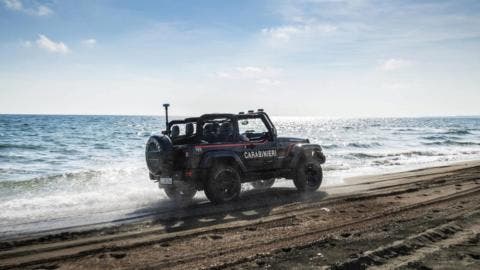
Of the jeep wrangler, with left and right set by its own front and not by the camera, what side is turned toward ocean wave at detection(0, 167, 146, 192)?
left

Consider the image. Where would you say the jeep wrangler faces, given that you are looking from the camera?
facing away from the viewer and to the right of the viewer
